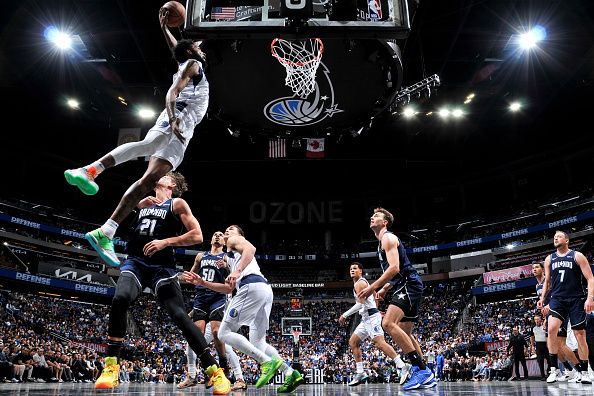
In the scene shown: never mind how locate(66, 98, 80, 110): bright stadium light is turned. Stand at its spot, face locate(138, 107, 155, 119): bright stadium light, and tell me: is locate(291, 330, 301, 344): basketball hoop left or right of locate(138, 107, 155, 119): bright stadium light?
left

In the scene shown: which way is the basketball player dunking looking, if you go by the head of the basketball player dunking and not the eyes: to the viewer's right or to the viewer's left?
to the viewer's right

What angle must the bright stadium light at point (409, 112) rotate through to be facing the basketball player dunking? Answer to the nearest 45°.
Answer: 0° — it already faces them

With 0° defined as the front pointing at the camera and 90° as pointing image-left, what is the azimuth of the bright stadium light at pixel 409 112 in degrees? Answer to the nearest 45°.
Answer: approximately 0°

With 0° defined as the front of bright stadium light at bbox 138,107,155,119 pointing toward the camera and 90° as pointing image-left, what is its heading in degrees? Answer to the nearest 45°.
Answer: approximately 0°
